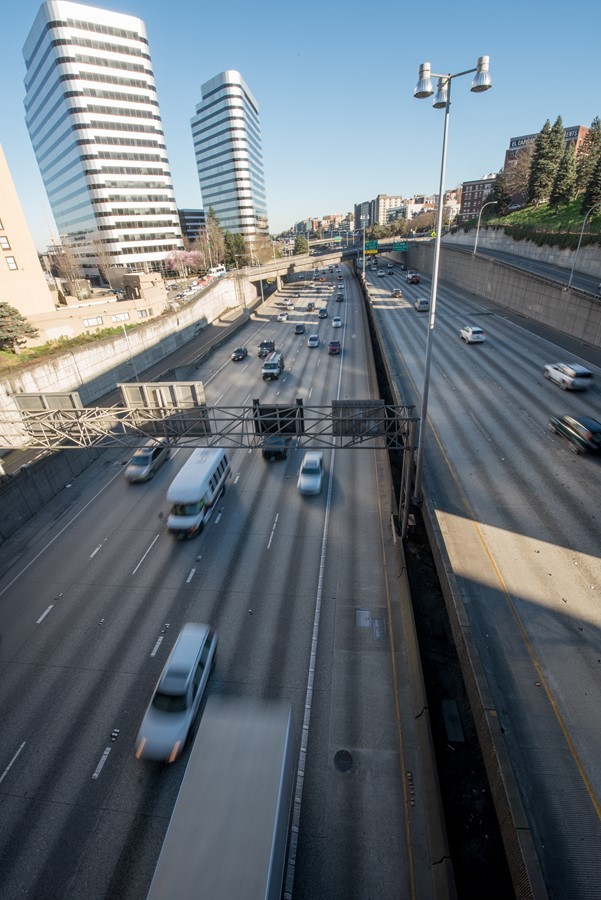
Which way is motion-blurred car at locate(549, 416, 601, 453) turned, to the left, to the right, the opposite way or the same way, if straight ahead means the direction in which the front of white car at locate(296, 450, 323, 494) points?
the opposite way

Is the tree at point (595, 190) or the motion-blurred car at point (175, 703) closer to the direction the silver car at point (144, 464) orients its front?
the motion-blurred car

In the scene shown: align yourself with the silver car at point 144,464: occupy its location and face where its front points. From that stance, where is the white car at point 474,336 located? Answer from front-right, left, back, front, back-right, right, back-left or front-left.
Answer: back-left

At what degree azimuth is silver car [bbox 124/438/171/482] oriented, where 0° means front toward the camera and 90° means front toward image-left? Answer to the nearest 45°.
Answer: approximately 45°

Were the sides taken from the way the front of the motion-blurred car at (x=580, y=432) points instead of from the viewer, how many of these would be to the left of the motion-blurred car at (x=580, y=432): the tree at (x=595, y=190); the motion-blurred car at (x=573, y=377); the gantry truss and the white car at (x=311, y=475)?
2

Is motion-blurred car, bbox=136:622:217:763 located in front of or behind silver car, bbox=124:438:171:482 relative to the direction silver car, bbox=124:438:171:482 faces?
in front

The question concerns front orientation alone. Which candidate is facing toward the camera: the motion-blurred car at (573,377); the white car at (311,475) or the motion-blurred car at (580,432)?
the white car

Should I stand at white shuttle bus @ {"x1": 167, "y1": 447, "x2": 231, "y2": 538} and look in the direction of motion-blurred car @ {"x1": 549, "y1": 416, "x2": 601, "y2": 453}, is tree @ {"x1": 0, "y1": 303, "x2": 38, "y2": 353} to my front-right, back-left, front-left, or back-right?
back-left

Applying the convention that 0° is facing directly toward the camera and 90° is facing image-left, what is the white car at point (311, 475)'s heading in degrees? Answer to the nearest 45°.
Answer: approximately 0°

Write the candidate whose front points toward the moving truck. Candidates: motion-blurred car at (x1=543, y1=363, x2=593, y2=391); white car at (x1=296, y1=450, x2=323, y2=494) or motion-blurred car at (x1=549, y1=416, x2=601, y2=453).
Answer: the white car

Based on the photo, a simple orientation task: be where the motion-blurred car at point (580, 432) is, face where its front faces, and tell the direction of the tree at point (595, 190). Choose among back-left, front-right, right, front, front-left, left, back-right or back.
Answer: front-right

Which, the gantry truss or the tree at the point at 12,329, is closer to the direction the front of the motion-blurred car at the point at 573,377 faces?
the tree

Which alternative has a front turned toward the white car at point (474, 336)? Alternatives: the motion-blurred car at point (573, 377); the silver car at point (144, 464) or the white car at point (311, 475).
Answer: the motion-blurred car
